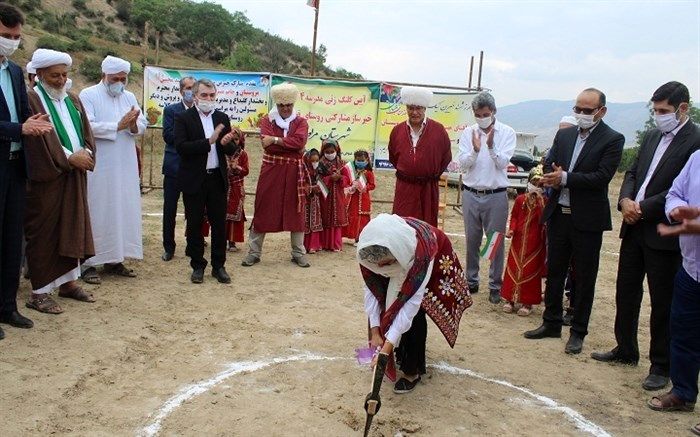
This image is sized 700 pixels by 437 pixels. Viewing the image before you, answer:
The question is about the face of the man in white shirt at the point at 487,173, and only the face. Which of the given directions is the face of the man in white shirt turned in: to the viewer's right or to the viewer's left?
to the viewer's left

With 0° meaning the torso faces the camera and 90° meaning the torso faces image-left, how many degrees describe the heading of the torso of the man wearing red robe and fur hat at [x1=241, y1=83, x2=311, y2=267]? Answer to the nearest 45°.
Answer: approximately 0°

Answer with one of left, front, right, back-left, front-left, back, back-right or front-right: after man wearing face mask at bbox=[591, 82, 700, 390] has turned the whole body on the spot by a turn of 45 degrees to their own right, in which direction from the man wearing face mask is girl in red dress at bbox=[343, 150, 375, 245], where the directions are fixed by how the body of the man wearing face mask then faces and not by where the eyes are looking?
front-right

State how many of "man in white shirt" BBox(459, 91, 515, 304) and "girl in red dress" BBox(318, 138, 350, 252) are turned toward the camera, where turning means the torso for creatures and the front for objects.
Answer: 2

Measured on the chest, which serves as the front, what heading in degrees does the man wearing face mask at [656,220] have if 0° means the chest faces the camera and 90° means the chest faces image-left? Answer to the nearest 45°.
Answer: approximately 45°

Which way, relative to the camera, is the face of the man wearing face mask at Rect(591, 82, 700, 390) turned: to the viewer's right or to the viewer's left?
to the viewer's left

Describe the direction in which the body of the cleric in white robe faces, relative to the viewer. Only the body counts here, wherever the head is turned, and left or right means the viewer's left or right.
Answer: facing the viewer and to the right of the viewer

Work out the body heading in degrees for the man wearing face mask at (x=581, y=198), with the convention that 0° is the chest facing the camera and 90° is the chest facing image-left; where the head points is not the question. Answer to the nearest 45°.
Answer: approximately 45°

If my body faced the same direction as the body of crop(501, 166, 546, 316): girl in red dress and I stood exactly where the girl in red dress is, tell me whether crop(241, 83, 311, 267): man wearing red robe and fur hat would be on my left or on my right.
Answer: on my right

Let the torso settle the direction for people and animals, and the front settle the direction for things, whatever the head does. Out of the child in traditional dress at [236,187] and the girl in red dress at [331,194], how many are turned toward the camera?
2

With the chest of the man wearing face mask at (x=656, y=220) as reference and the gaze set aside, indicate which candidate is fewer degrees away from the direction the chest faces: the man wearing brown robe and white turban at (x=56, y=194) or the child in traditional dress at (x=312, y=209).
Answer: the man wearing brown robe and white turban

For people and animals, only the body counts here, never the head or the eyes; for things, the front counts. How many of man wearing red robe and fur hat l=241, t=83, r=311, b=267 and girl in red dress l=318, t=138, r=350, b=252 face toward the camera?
2

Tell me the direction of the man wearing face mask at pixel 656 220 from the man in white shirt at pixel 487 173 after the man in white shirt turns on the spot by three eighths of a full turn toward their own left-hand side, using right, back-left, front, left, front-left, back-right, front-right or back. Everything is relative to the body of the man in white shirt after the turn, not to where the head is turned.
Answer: right
